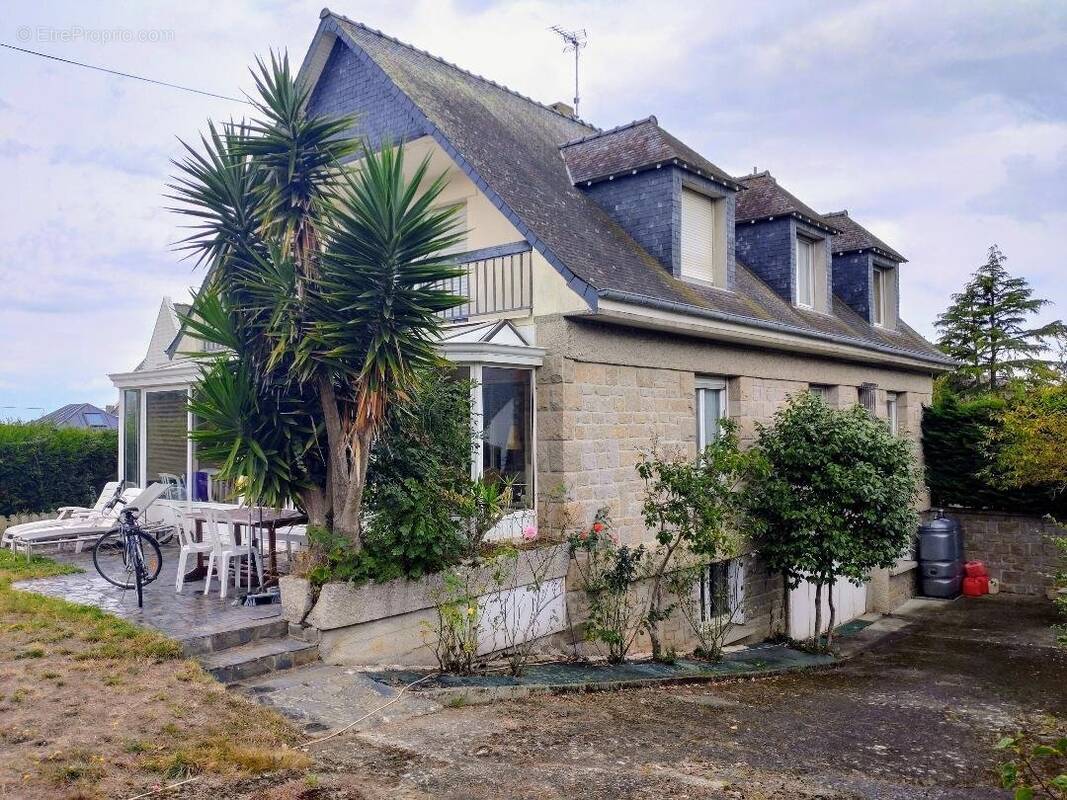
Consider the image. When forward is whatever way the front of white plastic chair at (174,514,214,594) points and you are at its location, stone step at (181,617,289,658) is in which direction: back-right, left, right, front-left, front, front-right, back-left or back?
right

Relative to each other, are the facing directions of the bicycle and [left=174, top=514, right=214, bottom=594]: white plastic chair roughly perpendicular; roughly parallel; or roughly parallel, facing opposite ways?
roughly perpendicular

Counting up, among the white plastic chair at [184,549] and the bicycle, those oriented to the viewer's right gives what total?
1

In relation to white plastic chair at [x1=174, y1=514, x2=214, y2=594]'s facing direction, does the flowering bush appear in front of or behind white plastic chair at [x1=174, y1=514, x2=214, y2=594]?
in front

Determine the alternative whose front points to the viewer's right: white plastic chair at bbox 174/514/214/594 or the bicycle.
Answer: the white plastic chair

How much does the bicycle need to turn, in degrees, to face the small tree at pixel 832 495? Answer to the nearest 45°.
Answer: approximately 90° to its right

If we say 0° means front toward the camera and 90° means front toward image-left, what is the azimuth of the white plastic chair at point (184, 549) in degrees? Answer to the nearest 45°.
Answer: approximately 270°
